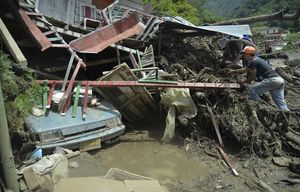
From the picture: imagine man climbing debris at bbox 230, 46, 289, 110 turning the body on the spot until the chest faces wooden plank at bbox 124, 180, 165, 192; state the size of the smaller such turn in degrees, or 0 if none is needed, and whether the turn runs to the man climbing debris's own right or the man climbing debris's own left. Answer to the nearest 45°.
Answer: approximately 90° to the man climbing debris's own left

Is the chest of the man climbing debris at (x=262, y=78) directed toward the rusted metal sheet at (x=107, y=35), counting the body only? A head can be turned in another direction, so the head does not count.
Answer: yes

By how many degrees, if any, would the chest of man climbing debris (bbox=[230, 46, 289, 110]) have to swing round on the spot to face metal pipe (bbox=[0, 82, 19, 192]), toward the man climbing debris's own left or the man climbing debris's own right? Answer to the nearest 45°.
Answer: approximately 45° to the man climbing debris's own left

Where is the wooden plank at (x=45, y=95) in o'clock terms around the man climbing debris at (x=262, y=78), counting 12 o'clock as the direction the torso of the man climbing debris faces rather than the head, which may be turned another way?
The wooden plank is roughly at 11 o'clock from the man climbing debris.

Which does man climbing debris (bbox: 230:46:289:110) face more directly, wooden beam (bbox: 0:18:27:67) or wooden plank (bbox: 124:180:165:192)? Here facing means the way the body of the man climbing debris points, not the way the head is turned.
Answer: the wooden beam

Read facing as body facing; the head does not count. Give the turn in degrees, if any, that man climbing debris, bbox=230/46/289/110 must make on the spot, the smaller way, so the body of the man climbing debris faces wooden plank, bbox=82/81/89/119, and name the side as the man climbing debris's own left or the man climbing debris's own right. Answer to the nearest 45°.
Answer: approximately 45° to the man climbing debris's own left

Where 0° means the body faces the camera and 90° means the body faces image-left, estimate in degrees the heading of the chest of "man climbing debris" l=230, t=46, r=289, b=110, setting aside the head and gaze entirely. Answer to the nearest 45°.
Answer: approximately 90°

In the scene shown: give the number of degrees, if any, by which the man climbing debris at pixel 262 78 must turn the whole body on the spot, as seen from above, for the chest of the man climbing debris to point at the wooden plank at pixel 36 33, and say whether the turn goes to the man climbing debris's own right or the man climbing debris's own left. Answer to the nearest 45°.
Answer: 0° — they already face it
